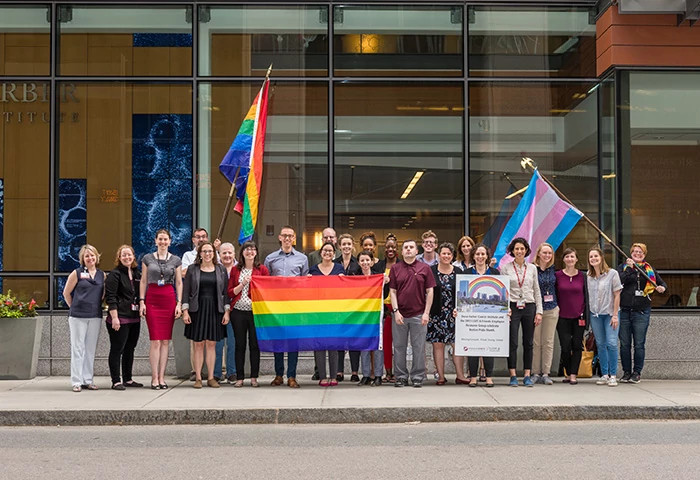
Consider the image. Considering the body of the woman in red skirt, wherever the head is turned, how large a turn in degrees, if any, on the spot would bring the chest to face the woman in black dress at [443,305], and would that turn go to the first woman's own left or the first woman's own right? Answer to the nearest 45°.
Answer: approximately 90° to the first woman's own left

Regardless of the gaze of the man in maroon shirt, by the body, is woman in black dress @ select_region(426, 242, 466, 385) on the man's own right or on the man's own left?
on the man's own left

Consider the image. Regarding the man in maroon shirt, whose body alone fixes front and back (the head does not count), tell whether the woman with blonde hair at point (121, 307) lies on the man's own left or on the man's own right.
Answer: on the man's own right

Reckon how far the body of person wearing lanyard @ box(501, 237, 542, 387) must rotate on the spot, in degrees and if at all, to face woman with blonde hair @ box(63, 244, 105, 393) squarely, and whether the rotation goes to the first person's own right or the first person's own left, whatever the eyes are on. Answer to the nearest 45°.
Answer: approximately 90° to the first person's own right

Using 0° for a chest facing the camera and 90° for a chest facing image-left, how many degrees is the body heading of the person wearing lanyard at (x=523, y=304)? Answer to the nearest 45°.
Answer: approximately 0°

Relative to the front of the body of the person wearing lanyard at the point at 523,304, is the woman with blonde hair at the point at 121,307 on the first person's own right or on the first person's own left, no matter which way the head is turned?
on the first person's own right

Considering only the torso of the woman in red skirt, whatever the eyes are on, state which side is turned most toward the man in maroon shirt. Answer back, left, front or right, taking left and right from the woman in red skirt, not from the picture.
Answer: left

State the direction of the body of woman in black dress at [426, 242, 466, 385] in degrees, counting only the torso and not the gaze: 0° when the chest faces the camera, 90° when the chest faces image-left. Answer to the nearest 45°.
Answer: approximately 0°
